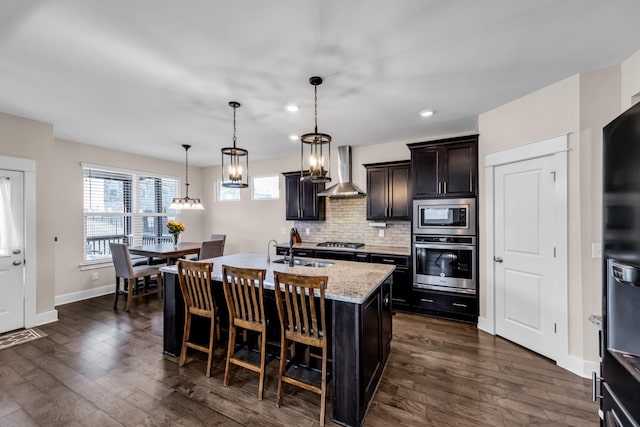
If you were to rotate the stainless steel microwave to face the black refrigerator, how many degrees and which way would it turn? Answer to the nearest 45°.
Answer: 0° — it already faces it

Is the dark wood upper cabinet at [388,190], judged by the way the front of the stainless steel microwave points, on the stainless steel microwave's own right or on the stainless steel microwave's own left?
on the stainless steel microwave's own right

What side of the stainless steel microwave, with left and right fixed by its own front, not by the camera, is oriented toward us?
front

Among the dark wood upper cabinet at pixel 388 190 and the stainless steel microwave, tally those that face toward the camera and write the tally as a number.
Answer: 2

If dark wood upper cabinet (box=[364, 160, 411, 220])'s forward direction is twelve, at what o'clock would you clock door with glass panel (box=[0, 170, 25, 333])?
The door with glass panel is roughly at 2 o'clock from the dark wood upper cabinet.

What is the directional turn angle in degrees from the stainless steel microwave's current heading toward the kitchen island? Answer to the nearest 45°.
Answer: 0° — it already faces it

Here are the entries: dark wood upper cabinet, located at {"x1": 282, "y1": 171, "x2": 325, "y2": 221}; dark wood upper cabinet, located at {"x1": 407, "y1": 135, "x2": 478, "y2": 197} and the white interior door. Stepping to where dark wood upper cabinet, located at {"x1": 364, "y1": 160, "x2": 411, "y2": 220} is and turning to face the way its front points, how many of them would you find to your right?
1

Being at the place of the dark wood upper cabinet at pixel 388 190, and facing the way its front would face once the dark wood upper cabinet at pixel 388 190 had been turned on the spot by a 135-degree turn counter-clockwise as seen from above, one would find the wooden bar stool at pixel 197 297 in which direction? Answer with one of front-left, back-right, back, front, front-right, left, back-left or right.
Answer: back

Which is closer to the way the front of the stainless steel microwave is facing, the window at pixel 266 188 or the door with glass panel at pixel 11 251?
the door with glass panel

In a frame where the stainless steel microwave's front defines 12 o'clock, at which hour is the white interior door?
The white interior door is roughly at 10 o'clock from the stainless steel microwave.

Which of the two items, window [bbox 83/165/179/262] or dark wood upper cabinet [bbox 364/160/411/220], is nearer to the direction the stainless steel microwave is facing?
the window

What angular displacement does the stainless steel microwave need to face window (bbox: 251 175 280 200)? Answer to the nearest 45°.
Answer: approximately 90° to its right

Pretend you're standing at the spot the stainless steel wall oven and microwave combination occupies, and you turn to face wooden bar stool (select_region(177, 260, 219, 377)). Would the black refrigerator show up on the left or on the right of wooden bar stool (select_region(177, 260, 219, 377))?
left

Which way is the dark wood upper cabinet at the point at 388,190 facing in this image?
toward the camera

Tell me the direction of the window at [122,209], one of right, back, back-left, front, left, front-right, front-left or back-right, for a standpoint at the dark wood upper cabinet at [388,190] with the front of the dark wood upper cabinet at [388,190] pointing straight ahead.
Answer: right

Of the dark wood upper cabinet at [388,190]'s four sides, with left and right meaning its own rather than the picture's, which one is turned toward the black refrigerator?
front
